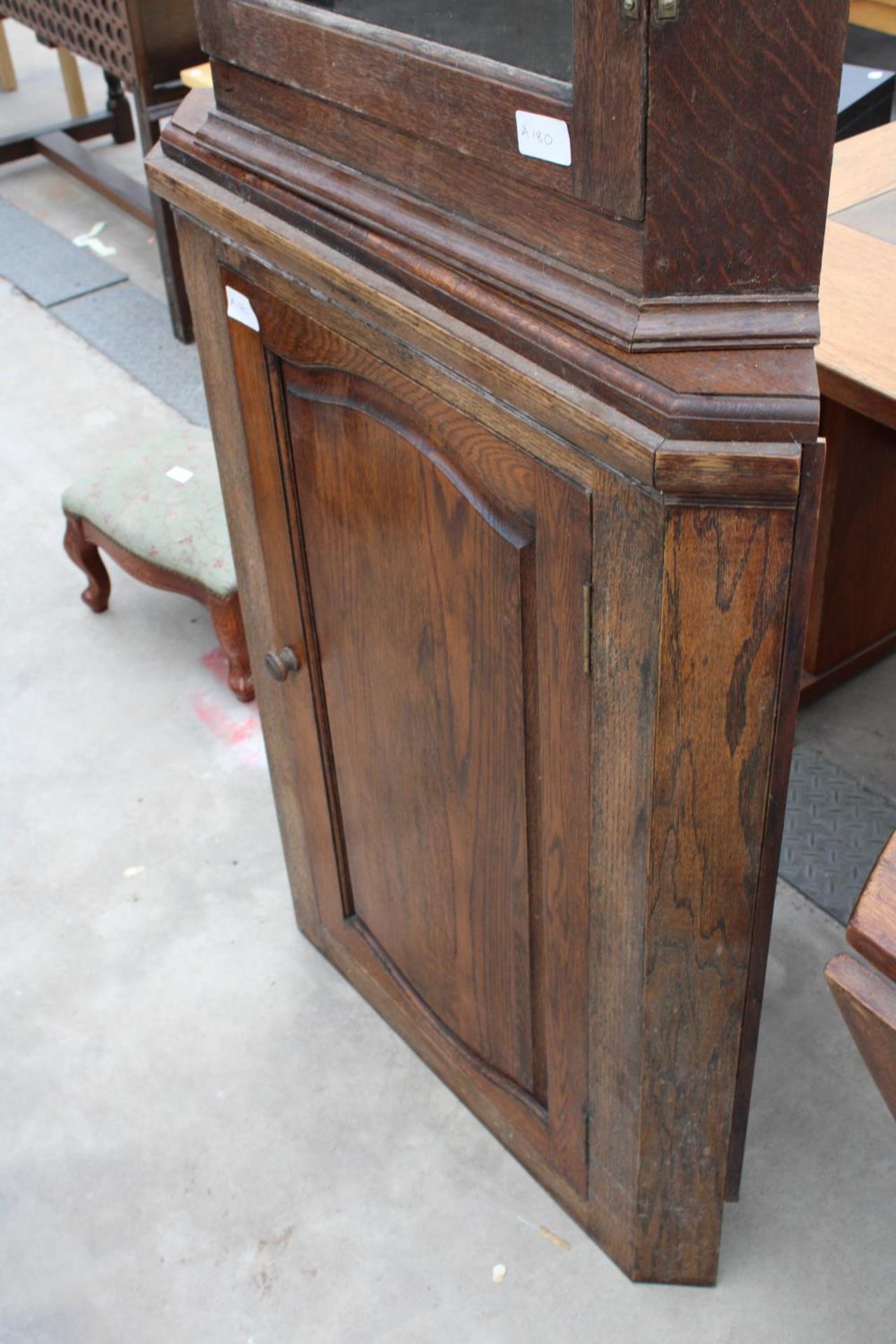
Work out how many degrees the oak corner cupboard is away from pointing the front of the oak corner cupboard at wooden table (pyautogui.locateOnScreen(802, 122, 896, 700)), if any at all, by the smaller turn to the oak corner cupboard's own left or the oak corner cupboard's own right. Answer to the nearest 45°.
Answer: approximately 180°

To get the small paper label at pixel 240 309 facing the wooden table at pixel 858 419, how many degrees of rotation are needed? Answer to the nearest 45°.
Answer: approximately 180°

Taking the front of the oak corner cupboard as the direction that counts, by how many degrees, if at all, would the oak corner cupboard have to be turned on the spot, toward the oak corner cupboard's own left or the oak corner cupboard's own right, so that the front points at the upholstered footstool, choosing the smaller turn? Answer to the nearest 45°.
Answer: approximately 90° to the oak corner cupboard's own right

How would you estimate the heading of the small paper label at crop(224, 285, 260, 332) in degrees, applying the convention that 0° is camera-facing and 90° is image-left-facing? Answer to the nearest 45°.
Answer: approximately 45°

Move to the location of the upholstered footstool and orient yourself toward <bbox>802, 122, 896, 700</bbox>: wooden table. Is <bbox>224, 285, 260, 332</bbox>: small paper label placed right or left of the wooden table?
right
